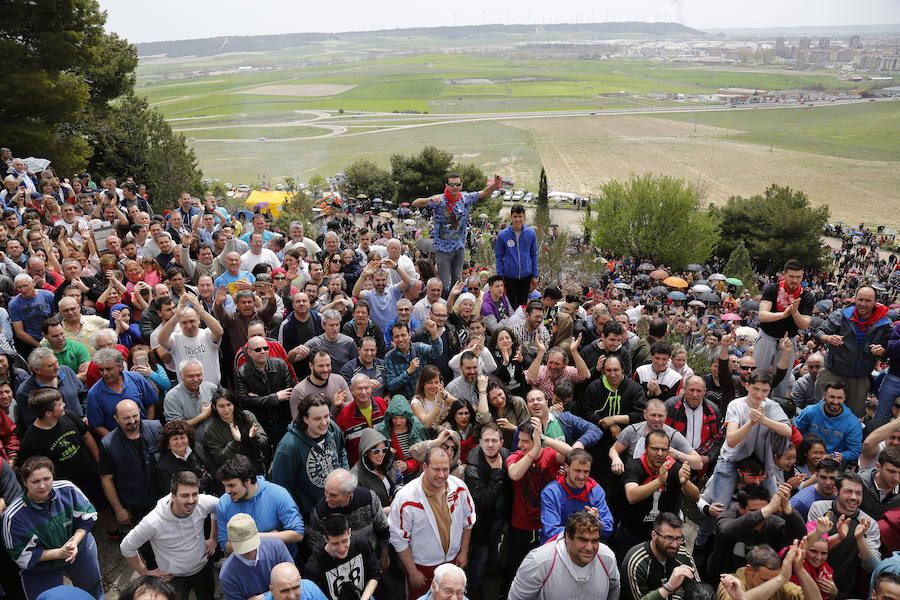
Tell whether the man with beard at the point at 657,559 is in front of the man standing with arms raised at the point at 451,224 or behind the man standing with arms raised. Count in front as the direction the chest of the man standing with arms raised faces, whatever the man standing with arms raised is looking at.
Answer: in front

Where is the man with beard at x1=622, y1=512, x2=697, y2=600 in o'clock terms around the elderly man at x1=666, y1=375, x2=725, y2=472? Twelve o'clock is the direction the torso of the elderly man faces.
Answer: The man with beard is roughly at 12 o'clock from the elderly man.

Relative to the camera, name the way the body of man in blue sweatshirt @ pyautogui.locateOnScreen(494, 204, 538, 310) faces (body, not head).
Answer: toward the camera

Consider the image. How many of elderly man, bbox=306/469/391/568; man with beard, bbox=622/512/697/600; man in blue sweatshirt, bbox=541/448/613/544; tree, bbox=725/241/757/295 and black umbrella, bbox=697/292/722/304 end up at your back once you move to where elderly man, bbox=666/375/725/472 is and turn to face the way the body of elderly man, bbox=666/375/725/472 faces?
2

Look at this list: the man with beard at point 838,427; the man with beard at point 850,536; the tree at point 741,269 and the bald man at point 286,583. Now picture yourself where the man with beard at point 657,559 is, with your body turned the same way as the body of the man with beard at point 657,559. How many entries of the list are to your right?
1

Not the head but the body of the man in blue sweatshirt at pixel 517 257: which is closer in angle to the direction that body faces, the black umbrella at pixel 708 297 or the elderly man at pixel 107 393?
the elderly man

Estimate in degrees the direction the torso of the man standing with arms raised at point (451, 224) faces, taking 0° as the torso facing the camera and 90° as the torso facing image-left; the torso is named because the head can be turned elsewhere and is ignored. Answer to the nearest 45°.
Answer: approximately 0°

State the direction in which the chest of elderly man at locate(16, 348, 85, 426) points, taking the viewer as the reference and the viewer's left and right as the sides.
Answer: facing the viewer and to the right of the viewer

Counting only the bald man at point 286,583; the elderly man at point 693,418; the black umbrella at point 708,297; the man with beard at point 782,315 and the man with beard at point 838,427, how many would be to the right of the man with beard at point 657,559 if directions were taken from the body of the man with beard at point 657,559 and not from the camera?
1

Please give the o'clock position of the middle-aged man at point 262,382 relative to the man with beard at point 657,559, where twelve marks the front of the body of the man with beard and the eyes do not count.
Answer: The middle-aged man is roughly at 5 o'clock from the man with beard.

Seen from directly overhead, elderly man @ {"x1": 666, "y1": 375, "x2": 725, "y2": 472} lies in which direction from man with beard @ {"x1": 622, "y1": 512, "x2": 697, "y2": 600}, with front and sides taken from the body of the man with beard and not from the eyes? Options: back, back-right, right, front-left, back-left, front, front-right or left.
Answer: back-left

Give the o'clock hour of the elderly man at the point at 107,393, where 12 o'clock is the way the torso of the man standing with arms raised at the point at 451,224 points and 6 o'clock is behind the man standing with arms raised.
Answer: The elderly man is roughly at 1 o'clock from the man standing with arms raised.

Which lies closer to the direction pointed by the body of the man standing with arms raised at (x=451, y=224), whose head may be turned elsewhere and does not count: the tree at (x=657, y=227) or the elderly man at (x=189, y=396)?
the elderly man

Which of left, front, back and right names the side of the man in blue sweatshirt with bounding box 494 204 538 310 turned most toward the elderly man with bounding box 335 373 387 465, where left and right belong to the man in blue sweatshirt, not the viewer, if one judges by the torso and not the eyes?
front

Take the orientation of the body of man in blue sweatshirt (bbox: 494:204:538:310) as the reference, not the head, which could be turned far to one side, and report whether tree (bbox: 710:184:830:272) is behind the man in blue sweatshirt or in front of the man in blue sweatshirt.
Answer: behind
